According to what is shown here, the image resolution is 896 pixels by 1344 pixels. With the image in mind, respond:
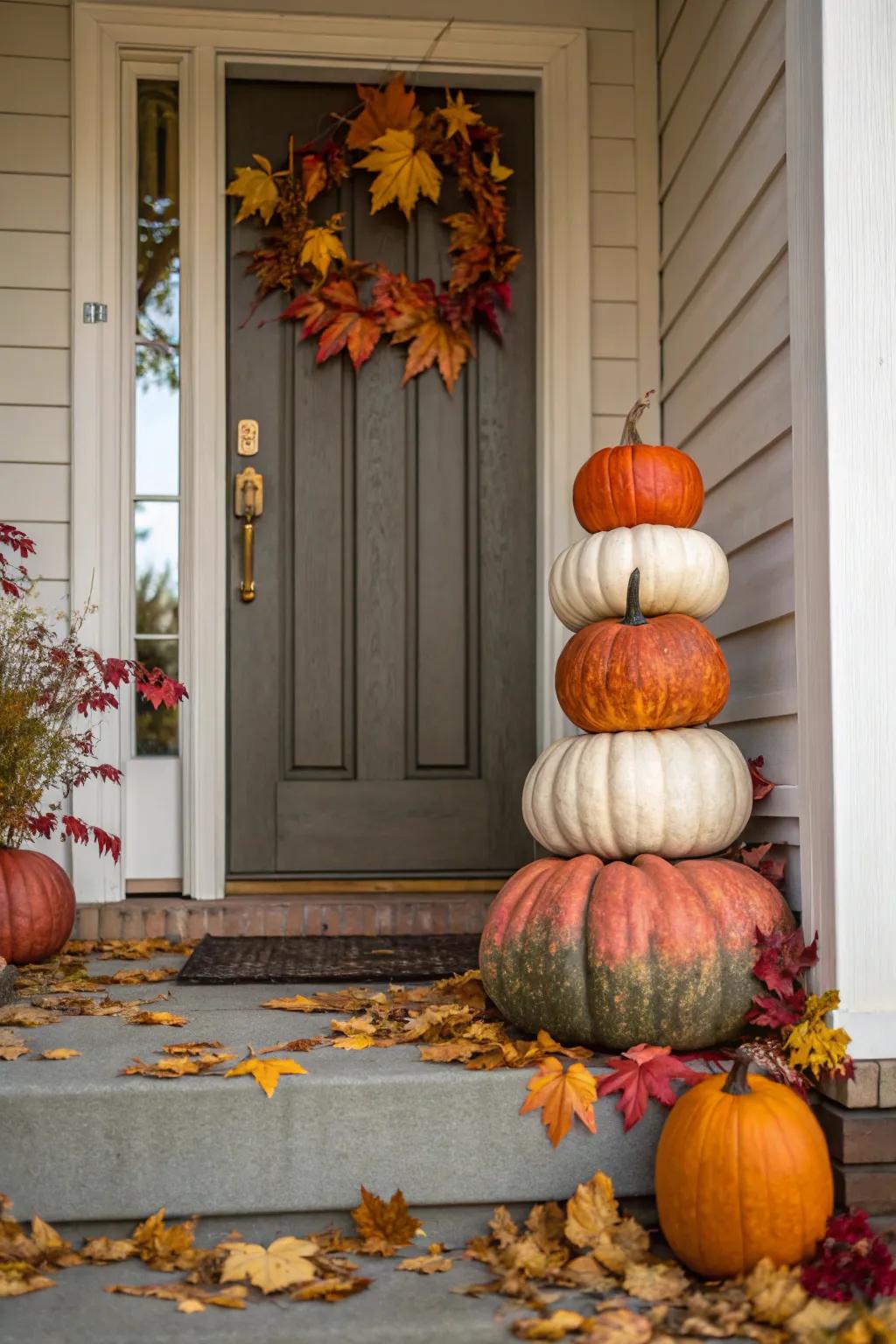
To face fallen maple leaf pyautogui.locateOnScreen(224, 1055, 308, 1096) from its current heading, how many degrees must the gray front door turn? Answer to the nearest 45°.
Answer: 0° — it already faces it

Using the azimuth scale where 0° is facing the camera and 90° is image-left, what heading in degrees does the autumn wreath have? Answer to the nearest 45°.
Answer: approximately 0°

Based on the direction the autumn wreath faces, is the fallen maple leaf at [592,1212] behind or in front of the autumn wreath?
in front

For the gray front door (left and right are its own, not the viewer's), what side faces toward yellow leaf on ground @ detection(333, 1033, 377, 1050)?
front

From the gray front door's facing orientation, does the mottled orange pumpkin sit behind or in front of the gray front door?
in front

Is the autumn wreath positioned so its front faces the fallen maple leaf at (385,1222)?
yes

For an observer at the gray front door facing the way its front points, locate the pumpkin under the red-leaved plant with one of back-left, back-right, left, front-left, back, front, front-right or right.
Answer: front-right

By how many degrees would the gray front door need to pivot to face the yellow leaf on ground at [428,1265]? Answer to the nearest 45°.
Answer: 0° — it already faces it

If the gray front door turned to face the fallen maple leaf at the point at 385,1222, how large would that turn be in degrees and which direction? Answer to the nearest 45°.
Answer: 0° — it already faces it

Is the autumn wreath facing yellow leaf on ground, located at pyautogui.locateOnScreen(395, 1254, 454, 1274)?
yes
